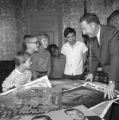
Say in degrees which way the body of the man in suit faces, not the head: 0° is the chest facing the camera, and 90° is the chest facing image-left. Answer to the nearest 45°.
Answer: approximately 45°

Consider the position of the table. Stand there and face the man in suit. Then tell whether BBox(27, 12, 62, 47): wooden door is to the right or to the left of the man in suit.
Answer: left
